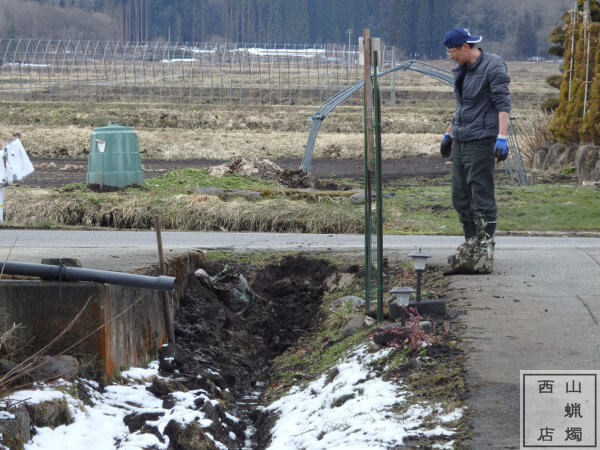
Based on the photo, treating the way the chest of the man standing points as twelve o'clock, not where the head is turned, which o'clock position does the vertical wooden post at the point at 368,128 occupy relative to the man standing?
The vertical wooden post is roughly at 12 o'clock from the man standing.

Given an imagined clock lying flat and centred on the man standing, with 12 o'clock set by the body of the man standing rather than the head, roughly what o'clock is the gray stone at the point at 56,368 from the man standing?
The gray stone is roughly at 12 o'clock from the man standing.

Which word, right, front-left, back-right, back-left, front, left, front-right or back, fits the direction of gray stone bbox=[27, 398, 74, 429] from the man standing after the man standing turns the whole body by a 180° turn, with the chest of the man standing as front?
back

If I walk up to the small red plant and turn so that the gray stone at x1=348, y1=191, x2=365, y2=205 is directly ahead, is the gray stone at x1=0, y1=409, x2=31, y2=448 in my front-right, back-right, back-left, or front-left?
back-left

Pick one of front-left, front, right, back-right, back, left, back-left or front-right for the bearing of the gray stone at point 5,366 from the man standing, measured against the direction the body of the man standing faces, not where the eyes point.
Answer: front

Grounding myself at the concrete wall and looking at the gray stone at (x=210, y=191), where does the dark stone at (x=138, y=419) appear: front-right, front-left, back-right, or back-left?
back-right

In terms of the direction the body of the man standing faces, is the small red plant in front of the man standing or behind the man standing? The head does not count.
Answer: in front

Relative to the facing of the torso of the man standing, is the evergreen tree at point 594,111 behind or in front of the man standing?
behind

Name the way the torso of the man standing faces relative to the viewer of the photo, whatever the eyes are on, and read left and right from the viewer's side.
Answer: facing the viewer and to the left of the viewer

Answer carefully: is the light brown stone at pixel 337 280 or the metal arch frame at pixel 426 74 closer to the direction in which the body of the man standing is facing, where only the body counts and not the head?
the light brown stone

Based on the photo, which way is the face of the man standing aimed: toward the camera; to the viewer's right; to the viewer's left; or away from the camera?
to the viewer's left

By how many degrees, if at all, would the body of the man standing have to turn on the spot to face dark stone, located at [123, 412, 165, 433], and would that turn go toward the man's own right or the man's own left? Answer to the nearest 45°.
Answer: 0° — they already face it

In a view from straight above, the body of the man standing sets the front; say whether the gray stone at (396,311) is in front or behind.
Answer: in front

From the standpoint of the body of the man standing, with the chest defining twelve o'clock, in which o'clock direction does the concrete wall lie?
The concrete wall is roughly at 12 o'clock from the man standing.

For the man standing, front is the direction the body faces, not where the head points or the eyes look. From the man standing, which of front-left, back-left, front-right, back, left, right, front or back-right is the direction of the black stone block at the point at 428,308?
front-left

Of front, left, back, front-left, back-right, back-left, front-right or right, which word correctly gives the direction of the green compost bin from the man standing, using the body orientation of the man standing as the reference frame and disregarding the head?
right

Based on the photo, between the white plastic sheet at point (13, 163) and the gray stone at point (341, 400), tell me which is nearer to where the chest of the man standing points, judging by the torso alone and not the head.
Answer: the gray stone

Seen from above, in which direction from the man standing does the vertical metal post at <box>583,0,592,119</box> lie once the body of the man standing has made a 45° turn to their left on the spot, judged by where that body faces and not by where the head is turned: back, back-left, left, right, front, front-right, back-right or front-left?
back

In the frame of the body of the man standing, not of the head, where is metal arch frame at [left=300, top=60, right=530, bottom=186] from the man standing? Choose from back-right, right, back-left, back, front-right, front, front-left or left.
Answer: back-right

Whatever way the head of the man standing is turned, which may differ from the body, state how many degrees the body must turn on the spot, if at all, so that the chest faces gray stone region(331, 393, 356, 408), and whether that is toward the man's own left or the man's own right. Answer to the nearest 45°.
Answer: approximately 45° to the man's own left
